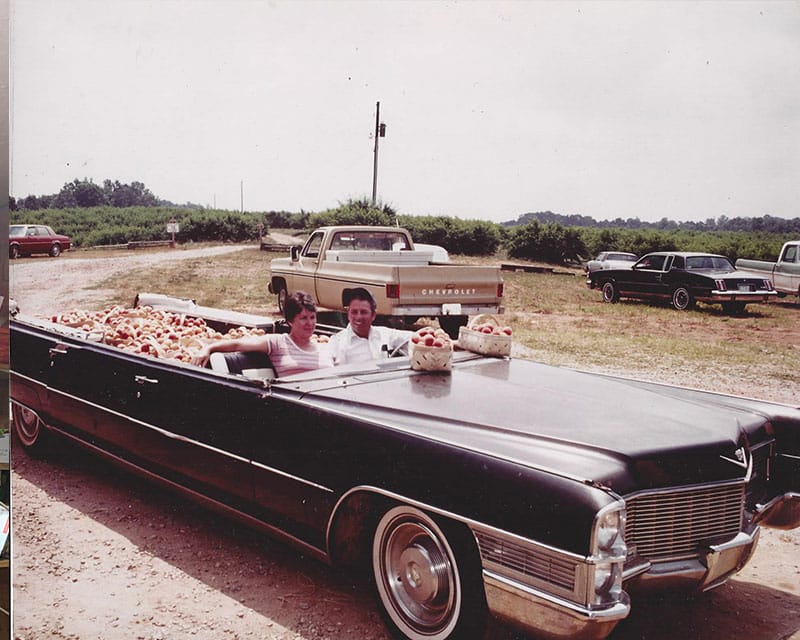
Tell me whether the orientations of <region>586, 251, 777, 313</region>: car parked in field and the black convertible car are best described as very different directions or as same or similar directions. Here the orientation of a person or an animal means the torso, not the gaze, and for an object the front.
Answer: very different directions

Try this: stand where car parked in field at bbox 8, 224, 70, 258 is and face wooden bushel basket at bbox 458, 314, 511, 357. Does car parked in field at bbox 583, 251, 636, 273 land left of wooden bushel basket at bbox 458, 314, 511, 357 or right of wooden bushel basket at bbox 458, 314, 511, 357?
left

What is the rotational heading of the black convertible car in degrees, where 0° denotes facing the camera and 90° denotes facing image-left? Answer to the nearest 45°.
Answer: approximately 315°

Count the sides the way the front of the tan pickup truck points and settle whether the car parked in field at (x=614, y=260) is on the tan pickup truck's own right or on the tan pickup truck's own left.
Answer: on the tan pickup truck's own right

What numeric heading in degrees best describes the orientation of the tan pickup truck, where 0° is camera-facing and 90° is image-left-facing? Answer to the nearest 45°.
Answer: approximately 135°

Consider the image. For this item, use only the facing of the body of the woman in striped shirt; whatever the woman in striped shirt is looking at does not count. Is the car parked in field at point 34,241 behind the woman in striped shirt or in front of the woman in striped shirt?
behind

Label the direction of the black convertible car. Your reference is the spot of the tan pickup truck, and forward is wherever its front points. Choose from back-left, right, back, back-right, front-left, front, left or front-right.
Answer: back-left

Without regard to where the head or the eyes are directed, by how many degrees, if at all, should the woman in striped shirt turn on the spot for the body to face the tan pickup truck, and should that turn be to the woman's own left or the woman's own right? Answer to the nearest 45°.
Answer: approximately 135° to the woman's own left

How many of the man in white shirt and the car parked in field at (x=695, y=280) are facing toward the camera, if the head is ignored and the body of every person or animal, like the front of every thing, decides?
1

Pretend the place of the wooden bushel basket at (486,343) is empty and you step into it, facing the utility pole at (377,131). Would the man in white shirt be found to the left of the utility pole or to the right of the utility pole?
left

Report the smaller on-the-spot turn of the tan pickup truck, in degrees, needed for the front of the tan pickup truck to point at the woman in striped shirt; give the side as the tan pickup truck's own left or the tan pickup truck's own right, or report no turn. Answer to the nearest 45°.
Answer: approximately 135° to the tan pickup truck's own left
